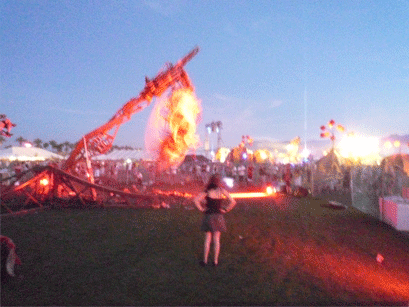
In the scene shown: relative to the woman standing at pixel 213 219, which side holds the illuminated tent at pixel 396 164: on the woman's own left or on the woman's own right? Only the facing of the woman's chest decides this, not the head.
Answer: on the woman's own right

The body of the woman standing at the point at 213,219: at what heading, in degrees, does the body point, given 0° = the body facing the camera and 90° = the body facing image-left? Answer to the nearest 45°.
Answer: approximately 180°

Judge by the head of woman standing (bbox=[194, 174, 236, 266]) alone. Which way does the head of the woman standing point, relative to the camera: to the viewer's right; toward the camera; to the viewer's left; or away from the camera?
away from the camera
